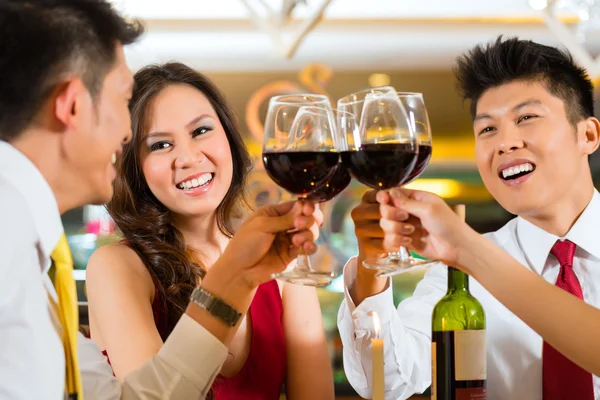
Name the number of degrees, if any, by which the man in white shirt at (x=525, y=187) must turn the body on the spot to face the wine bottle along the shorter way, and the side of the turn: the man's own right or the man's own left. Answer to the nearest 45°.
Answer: approximately 45° to the man's own left

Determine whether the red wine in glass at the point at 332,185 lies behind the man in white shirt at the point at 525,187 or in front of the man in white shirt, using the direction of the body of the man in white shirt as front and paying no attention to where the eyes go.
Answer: in front

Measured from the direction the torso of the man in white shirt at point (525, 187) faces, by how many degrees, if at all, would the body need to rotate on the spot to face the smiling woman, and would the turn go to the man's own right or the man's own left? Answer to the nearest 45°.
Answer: approximately 45° to the man's own right

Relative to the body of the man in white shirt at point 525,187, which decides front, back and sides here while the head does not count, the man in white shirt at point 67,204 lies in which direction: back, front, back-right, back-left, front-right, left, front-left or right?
front

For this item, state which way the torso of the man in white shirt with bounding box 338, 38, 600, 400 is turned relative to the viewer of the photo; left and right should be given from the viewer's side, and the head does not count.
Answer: facing the viewer and to the left of the viewer

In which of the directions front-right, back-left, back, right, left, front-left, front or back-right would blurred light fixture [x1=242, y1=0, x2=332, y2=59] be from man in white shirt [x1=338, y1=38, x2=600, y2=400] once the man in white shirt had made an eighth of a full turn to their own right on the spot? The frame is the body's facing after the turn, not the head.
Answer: front-right

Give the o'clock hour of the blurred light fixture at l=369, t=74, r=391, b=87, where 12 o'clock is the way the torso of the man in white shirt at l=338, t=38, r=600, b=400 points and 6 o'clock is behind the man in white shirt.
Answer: The blurred light fixture is roughly at 4 o'clock from the man in white shirt.

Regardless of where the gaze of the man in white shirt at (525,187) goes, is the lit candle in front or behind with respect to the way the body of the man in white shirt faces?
in front

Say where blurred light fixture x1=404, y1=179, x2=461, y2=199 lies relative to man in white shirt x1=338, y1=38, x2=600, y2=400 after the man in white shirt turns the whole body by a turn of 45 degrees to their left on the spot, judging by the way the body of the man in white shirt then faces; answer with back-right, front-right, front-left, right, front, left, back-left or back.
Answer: back

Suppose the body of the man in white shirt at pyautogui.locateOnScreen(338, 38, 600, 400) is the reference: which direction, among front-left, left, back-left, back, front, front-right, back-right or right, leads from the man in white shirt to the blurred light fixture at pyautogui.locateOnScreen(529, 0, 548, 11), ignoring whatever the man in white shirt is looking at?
back-right

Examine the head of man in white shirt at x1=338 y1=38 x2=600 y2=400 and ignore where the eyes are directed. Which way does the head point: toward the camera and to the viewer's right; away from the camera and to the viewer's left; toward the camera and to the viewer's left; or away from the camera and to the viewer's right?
toward the camera and to the viewer's left
